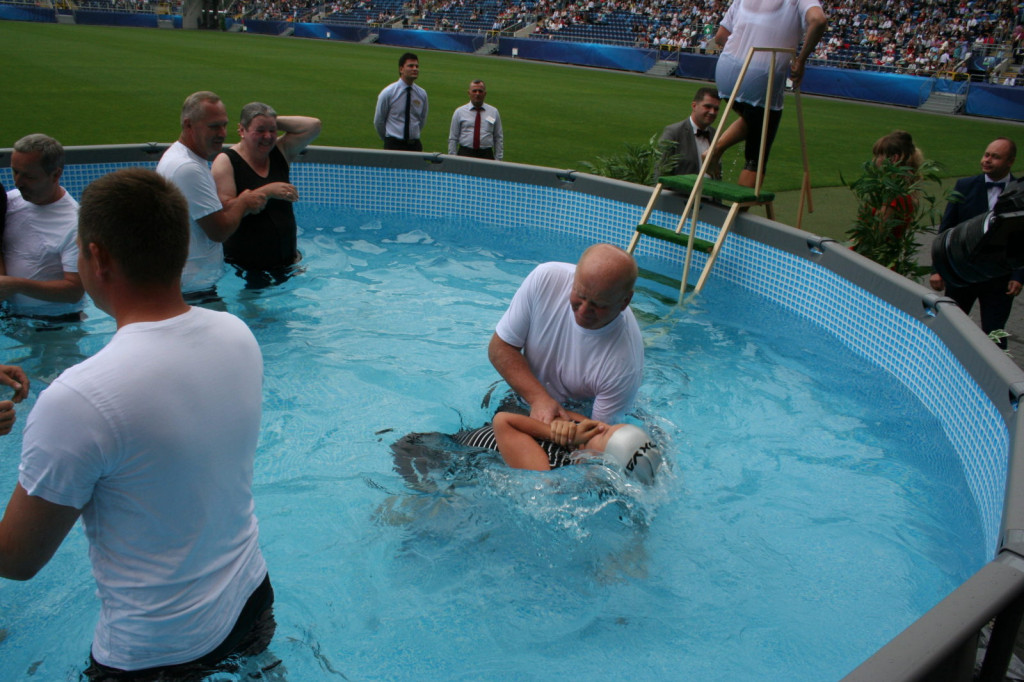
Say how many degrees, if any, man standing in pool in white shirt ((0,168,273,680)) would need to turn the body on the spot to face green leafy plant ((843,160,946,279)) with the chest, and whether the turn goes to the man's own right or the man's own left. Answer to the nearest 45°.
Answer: approximately 90° to the man's own right

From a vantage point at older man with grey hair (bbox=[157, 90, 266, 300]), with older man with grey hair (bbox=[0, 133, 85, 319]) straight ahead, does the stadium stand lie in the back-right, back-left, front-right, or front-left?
back-right

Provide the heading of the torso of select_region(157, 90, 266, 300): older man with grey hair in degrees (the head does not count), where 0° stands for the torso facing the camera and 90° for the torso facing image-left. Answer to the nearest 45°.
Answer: approximately 270°

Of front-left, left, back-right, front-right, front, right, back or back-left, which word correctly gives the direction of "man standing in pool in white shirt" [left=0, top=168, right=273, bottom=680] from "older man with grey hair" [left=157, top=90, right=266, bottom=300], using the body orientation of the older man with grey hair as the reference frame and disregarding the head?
right

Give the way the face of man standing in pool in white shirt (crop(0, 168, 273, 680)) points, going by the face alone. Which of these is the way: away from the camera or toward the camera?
away from the camera

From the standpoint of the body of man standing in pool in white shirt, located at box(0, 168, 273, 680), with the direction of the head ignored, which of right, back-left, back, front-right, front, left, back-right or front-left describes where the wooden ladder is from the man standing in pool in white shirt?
right

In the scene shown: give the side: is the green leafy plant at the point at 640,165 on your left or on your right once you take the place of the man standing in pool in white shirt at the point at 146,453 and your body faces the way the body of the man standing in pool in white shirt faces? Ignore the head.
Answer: on your right
